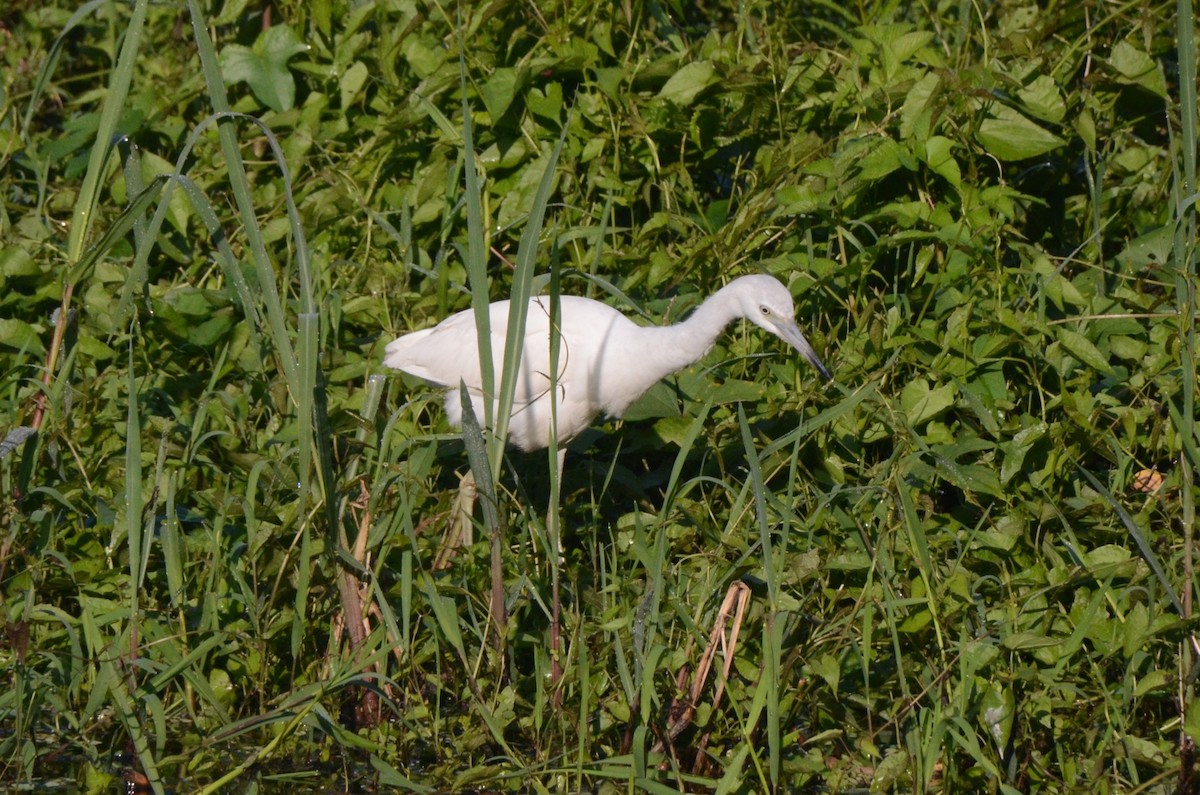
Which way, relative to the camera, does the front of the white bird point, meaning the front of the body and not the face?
to the viewer's right
